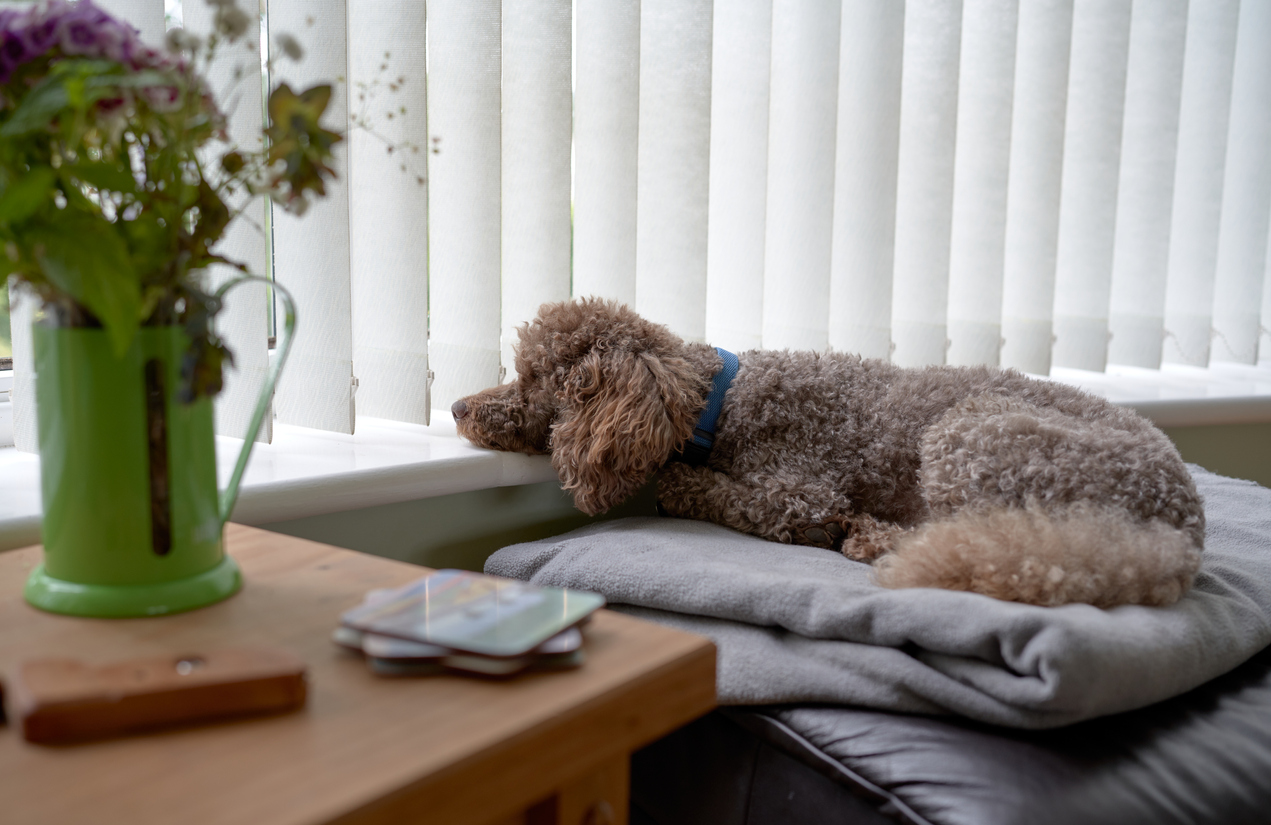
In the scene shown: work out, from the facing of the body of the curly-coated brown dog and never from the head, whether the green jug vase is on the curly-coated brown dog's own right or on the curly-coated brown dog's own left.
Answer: on the curly-coated brown dog's own left

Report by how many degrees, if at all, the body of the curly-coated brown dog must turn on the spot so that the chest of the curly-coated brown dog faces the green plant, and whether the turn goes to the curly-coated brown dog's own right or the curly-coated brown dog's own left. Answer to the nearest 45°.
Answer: approximately 45° to the curly-coated brown dog's own left

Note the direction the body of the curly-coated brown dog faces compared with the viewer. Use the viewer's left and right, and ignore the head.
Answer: facing to the left of the viewer

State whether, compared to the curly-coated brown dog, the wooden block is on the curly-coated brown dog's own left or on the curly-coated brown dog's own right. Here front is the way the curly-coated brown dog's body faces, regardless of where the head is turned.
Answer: on the curly-coated brown dog's own left

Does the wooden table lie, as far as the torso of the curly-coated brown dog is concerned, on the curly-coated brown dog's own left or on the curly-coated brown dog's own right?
on the curly-coated brown dog's own left
